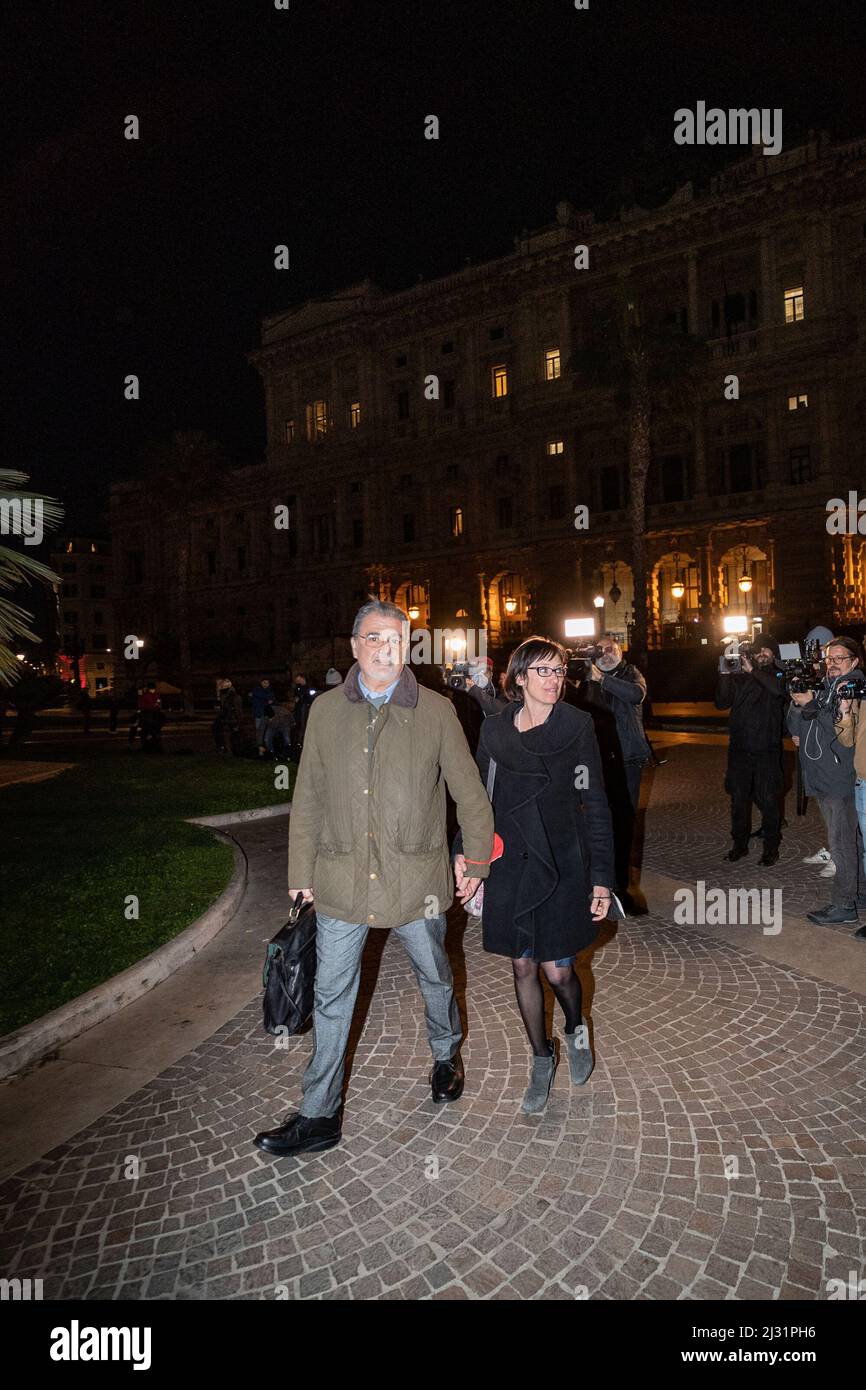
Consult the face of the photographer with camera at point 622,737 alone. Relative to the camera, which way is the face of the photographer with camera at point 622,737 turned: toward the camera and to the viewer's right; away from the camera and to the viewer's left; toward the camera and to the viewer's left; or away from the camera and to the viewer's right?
toward the camera and to the viewer's left

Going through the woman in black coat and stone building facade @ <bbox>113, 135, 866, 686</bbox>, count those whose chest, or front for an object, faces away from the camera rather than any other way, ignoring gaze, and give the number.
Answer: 0

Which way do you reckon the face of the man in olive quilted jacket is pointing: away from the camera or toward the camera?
toward the camera

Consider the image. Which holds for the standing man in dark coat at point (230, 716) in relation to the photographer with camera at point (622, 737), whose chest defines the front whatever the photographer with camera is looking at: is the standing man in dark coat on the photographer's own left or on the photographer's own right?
on the photographer's own right

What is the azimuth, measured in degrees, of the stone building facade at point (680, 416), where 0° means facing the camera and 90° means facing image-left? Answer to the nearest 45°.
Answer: approximately 45°

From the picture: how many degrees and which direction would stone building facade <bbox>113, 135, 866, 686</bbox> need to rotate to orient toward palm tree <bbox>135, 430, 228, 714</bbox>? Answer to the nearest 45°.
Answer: approximately 45° to its right

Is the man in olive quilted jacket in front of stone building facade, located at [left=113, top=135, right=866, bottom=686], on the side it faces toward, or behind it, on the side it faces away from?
in front

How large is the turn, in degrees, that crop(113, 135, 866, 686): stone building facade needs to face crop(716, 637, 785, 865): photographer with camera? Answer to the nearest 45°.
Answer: approximately 45° to its left

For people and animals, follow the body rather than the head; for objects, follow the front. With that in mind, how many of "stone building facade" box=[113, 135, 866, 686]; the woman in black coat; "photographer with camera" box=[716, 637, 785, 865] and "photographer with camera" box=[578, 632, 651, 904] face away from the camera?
0

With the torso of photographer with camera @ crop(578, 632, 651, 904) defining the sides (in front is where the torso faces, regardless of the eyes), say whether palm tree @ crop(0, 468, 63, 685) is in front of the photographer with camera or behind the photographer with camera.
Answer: in front

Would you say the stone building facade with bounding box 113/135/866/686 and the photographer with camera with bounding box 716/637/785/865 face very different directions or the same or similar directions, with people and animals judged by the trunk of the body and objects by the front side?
same or similar directions

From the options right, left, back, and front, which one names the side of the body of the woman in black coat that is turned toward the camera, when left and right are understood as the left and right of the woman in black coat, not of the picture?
front

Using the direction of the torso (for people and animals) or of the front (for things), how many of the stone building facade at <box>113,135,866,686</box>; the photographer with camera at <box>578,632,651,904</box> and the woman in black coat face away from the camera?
0
